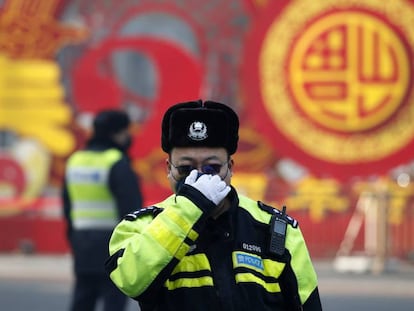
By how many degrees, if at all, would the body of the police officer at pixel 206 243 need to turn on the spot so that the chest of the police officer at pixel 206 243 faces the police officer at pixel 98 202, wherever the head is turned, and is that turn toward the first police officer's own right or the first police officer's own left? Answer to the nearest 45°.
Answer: approximately 180°

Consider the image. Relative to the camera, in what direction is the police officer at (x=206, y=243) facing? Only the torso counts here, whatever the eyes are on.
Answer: toward the camera
